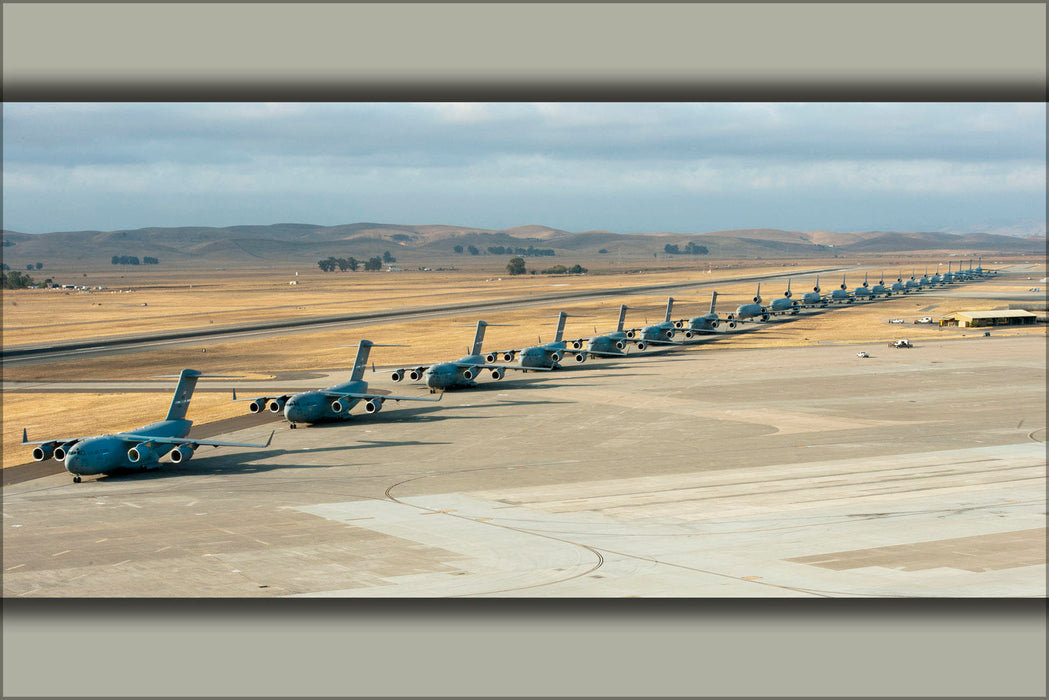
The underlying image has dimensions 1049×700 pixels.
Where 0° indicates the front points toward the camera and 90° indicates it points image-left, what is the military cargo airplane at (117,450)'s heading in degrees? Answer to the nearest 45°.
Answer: approximately 45°
